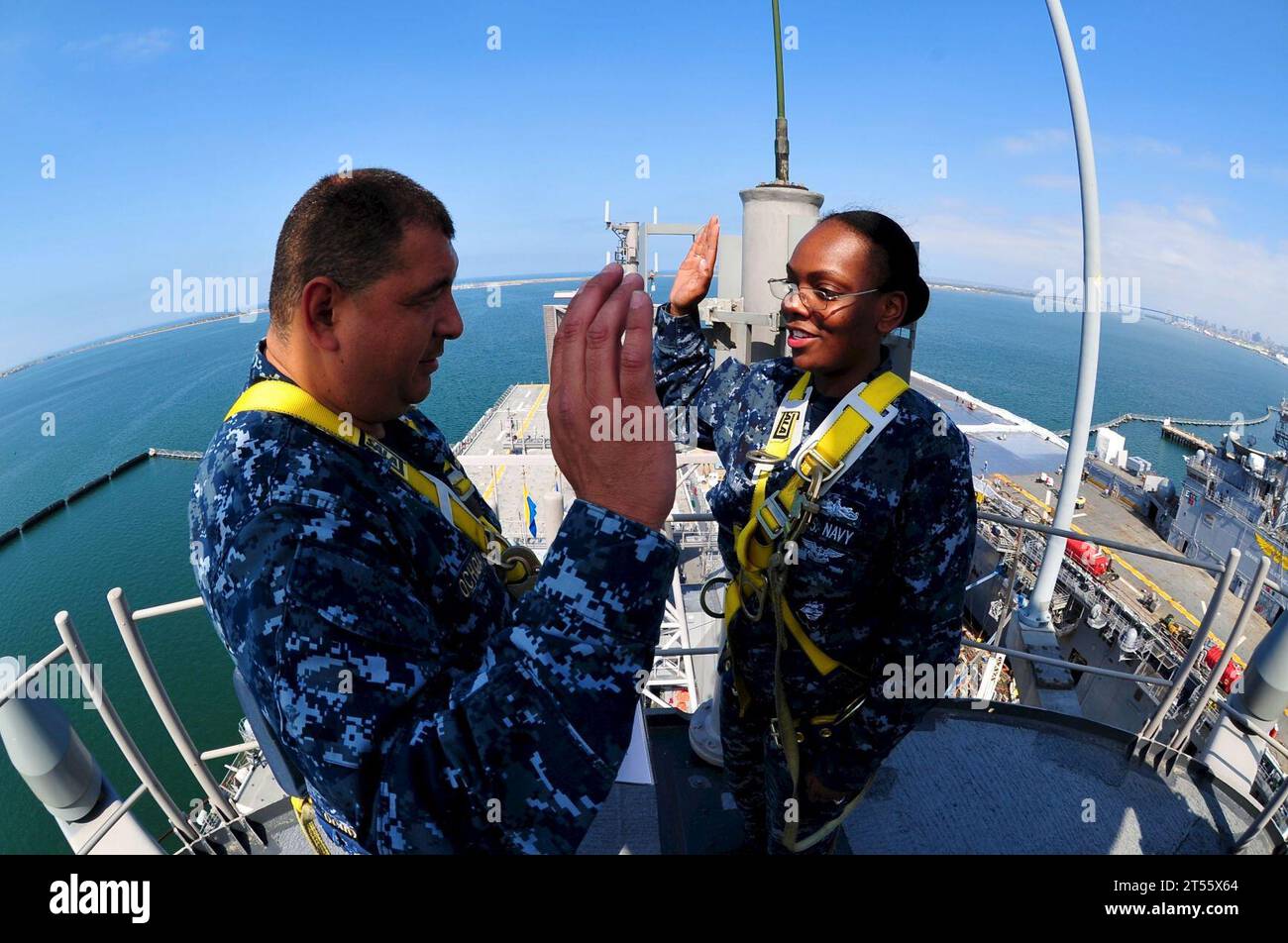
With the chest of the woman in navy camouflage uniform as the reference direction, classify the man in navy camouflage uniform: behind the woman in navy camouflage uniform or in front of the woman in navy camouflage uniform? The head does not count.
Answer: in front

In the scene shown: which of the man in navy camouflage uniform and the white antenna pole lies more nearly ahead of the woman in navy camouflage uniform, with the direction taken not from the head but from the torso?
the man in navy camouflage uniform

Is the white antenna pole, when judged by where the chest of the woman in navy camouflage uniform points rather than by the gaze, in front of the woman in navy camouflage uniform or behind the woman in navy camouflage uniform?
behind

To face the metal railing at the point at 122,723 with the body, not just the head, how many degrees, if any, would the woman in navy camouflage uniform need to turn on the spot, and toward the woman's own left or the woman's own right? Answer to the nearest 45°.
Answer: approximately 45° to the woman's own right

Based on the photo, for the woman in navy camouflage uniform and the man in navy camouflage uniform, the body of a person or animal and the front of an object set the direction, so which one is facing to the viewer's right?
the man in navy camouflage uniform

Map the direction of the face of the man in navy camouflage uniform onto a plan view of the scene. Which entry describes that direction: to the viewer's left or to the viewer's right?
to the viewer's right

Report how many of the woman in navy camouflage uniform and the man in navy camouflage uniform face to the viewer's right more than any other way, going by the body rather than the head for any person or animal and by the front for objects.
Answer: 1

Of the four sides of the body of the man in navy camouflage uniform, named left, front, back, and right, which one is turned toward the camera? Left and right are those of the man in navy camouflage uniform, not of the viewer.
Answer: right

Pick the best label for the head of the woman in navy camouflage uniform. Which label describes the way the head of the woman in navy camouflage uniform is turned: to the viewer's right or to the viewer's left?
to the viewer's left

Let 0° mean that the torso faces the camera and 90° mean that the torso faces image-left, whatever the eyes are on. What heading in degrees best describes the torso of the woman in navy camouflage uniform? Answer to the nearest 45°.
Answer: approximately 45°
